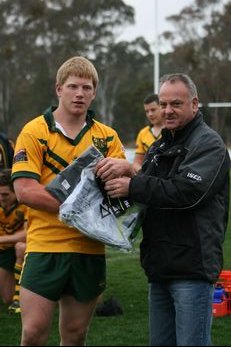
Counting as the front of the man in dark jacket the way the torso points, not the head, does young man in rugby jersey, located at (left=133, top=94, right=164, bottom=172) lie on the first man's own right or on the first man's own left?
on the first man's own right

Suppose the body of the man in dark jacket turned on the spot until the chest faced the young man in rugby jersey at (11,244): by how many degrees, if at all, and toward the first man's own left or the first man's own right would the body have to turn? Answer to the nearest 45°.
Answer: approximately 90° to the first man's own right

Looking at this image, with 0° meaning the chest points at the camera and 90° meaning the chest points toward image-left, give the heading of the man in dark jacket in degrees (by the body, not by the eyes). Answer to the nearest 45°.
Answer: approximately 45°

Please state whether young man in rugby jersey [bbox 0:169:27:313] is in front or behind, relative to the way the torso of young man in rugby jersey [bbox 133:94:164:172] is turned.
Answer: in front

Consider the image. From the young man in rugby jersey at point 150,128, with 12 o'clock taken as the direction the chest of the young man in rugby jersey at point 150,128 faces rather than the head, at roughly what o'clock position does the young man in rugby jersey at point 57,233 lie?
the young man in rugby jersey at point 57,233 is roughly at 12 o'clock from the young man in rugby jersey at point 150,128.

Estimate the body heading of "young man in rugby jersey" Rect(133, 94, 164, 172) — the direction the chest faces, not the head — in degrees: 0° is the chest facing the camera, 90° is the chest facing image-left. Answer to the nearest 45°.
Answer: approximately 0°
